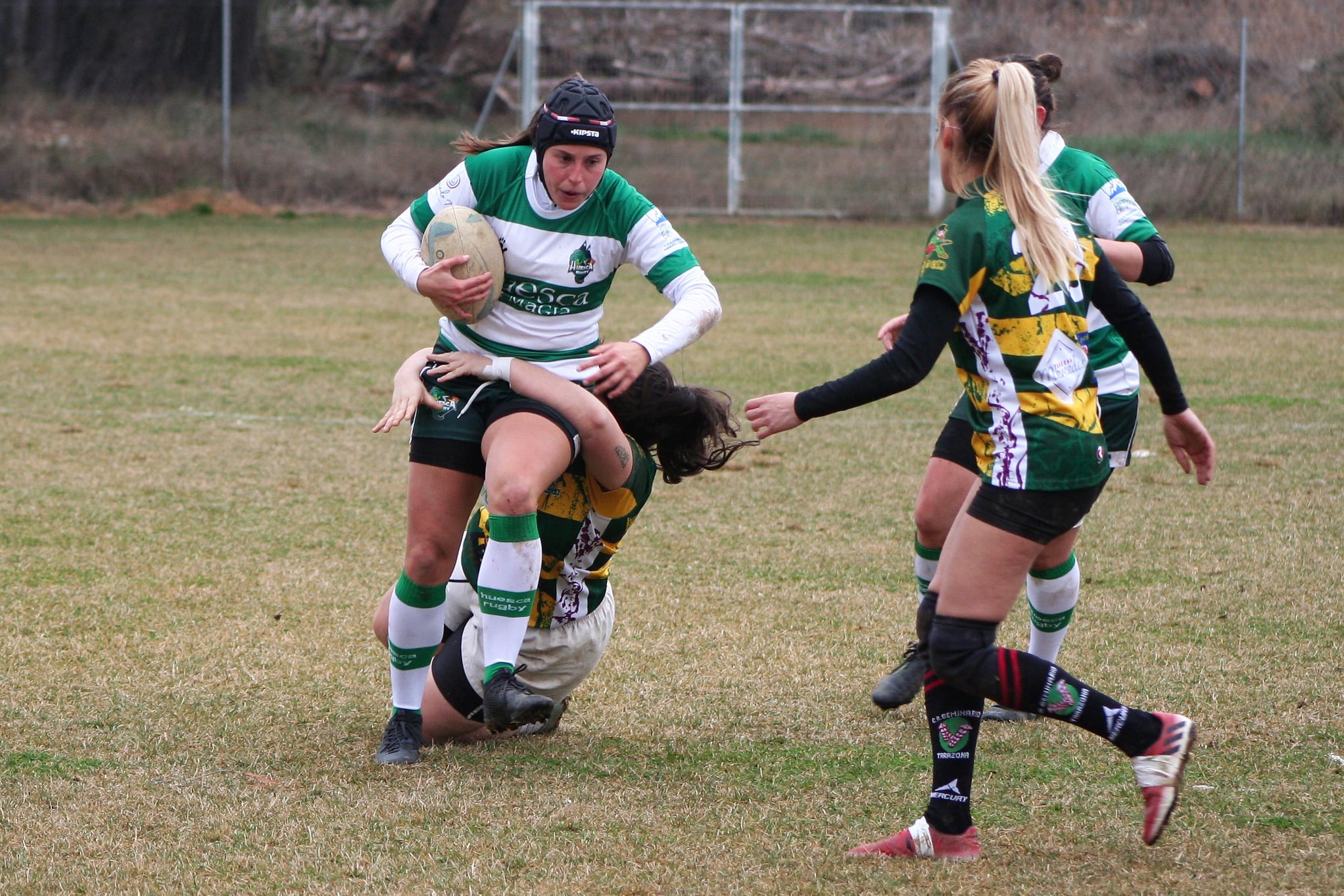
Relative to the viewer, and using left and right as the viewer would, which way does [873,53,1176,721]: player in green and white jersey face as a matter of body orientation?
facing the viewer and to the left of the viewer

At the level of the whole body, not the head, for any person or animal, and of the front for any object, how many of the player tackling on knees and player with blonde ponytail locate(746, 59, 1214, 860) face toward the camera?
0

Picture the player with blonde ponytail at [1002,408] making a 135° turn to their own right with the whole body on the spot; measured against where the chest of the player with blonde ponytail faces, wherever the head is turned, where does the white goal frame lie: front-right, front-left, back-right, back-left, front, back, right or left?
left

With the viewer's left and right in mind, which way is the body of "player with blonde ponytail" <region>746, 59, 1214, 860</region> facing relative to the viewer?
facing away from the viewer and to the left of the viewer

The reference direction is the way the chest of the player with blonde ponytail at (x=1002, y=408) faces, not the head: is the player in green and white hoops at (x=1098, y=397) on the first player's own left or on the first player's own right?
on the first player's own right

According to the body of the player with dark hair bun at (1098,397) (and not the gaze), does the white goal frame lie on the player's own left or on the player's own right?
on the player's own right

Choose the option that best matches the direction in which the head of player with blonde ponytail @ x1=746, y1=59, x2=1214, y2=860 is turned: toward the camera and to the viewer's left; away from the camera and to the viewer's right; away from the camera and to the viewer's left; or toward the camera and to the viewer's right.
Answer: away from the camera and to the viewer's left

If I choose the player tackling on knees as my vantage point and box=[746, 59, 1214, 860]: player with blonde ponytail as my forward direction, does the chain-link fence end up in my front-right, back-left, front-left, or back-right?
back-left

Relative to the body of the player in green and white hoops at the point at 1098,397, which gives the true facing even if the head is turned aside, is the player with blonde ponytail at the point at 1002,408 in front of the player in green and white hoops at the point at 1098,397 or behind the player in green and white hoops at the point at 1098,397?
in front

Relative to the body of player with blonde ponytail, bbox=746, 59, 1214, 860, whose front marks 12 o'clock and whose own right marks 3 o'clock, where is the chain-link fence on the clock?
The chain-link fence is roughly at 1 o'clock from the player with blonde ponytail.
